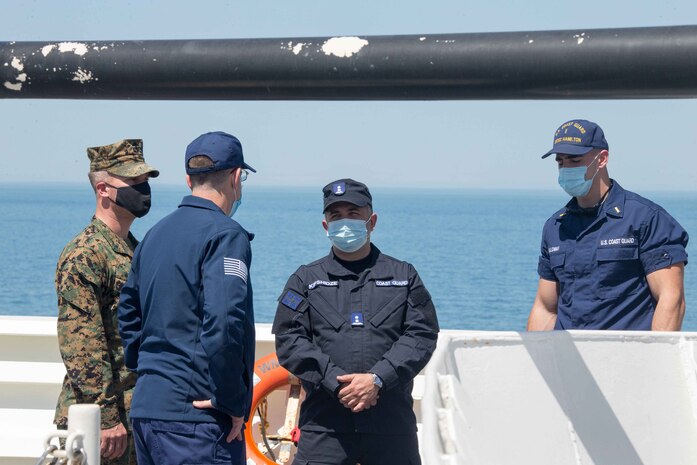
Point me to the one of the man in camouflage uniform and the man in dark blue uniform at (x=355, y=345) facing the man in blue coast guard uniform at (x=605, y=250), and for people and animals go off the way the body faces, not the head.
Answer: the man in camouflage uniform

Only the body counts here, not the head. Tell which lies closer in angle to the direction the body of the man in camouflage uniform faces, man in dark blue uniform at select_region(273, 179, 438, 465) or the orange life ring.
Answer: the man in dark blue uniform

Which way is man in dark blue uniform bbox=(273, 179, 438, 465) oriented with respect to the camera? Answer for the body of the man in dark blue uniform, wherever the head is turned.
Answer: toward the camera

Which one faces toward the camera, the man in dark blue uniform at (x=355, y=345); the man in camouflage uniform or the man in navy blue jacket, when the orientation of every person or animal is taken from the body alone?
the man in dark blue uniform

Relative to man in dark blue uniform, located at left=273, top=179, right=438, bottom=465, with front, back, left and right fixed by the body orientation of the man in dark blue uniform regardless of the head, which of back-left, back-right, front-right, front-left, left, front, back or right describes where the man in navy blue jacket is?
front-right

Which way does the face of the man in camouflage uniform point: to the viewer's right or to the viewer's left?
to the viewer's right

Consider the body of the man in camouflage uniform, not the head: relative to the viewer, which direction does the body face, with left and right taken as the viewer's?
facing to the right of the viewer

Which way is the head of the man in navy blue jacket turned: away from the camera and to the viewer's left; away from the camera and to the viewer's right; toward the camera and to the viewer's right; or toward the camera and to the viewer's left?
away from the camera and to the viewer's right

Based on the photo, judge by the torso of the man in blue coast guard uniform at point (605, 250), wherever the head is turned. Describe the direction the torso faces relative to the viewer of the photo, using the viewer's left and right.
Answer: facing the viewer and to the left of the viewer

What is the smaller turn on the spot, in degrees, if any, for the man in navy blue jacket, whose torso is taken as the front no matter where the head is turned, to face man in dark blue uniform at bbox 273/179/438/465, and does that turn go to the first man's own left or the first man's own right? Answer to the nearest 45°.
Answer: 0° — they already face them

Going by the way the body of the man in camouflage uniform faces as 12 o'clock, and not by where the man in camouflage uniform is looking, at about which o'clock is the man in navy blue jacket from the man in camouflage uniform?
The man in navy blue jacket is roughly at 2 o'clock from the man in camouflage uniform.
